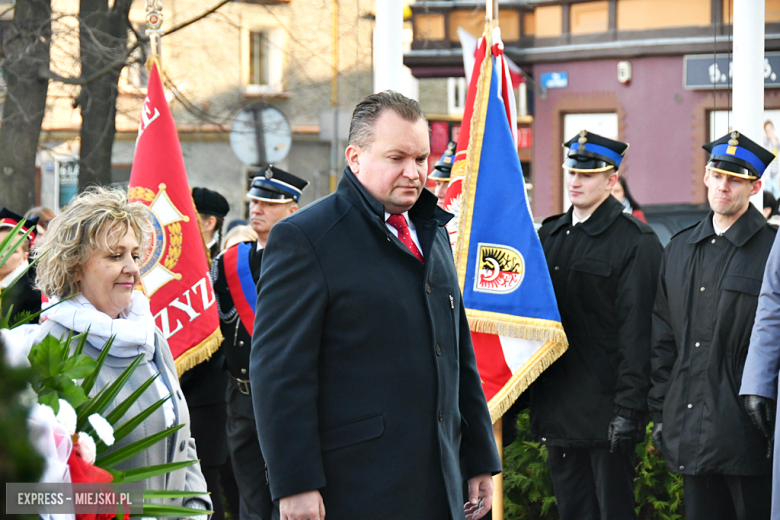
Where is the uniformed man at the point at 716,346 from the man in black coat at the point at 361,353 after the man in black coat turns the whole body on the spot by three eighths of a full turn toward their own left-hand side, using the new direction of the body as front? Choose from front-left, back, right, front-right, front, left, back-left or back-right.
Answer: front-right

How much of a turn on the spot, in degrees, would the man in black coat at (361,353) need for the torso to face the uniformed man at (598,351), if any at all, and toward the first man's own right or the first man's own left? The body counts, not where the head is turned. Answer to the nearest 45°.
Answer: approximately 90° to the first man's own left

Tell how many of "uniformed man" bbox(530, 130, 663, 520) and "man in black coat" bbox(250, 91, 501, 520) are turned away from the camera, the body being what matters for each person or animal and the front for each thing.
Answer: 0

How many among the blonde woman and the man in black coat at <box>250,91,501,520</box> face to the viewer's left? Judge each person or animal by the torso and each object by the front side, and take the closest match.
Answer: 0

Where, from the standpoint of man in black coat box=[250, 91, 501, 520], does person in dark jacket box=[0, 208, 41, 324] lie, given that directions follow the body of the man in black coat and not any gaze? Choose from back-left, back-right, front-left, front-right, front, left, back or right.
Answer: back

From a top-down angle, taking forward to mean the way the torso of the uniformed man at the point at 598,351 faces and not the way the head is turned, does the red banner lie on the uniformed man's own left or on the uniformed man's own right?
on the uniformed man's own right

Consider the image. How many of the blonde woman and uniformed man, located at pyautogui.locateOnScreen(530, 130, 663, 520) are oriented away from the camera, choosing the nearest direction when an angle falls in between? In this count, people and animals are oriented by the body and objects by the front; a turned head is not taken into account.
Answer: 0
